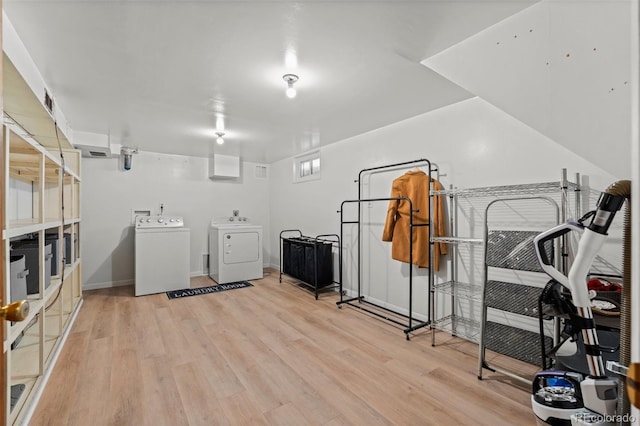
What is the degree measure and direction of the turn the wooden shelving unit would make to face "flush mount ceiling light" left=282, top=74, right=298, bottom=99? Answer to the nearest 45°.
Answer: approximately 45° to its right

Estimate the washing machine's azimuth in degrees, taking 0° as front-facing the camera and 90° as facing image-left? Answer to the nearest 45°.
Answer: approximately 0°

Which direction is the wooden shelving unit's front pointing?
to the viewer's right

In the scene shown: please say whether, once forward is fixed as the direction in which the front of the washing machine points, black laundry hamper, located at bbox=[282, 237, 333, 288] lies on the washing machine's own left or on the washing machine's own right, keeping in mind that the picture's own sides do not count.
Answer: on the washing machine's own left

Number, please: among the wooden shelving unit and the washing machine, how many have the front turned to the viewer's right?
1

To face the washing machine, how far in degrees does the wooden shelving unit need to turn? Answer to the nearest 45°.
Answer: approximately 45° to its left

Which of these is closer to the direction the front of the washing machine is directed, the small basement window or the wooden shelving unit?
the wooden shelving unit

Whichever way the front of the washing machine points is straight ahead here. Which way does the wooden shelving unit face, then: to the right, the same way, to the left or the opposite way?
to the left

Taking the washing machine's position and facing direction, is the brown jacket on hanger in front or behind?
in front
